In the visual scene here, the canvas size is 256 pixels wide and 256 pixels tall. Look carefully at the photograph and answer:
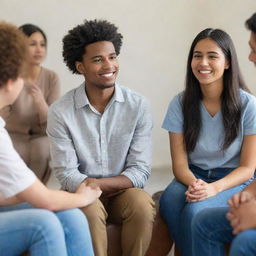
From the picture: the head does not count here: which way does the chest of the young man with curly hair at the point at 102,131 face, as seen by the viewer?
toward the camera

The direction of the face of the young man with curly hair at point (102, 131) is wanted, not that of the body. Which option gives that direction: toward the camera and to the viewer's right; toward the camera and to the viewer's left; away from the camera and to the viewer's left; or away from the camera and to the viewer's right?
toward the camera and to the viewer's right

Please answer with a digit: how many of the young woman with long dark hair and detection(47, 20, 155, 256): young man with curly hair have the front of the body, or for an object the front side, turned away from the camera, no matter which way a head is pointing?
0

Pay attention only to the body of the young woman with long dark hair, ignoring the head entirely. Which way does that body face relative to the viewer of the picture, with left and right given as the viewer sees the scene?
facing the viewer and to the left of the viewer
